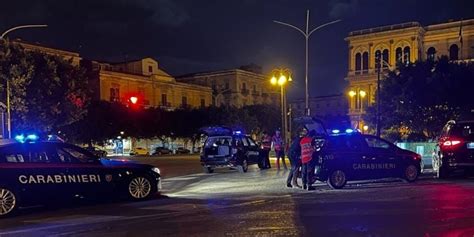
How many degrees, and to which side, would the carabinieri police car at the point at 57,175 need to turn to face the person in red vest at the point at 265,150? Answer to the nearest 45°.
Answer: approximately 45° to its left

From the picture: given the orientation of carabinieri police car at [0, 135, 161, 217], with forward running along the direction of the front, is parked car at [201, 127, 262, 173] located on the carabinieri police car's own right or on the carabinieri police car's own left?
on the carabinieri police car's own left

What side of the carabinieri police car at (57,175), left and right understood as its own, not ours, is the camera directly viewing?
right

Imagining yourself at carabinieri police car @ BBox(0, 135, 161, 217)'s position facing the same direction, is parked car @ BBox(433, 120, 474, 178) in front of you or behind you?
in front

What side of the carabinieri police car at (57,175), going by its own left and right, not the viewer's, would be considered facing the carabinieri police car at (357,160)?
front
